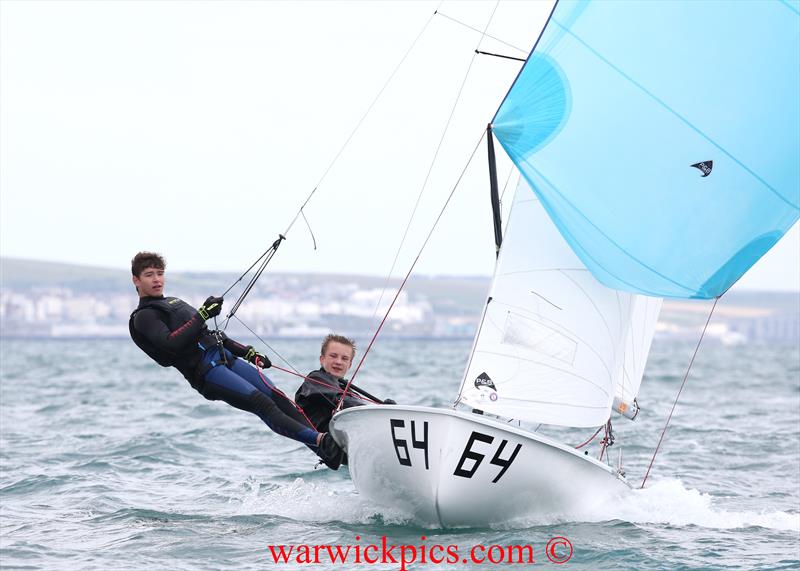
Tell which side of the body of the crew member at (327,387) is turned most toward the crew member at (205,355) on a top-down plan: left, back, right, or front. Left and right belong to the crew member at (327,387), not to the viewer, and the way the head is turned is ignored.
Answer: right

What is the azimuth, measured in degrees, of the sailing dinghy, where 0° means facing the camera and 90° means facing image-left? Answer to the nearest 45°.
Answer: approximately 0°
